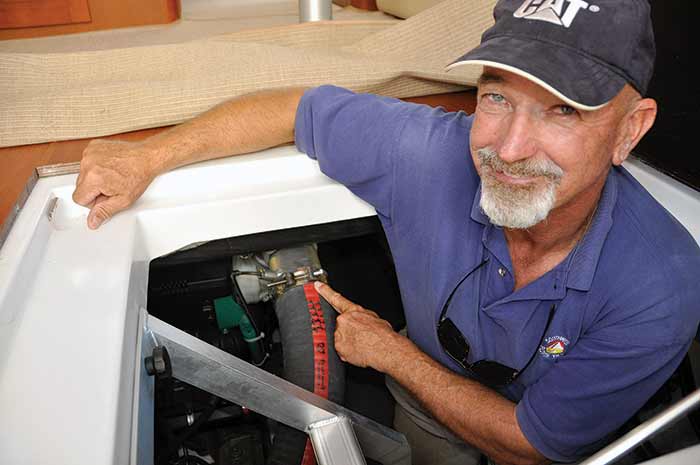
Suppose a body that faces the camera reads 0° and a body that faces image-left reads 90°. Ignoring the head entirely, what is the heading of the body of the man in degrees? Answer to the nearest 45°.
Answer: approximately 45°
